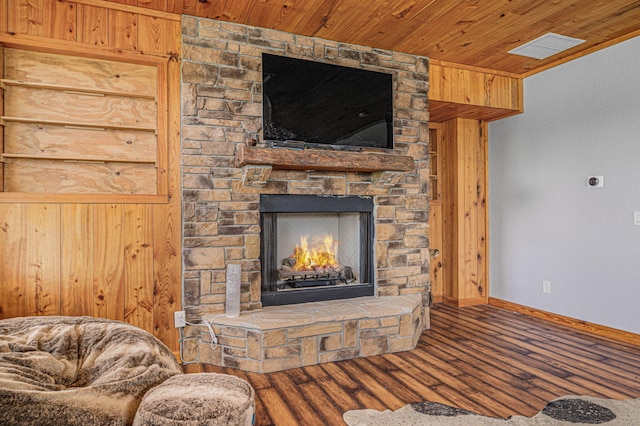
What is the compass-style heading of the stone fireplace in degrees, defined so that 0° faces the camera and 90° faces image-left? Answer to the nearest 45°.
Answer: approximately 315°

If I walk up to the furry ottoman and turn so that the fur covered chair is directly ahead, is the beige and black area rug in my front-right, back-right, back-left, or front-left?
back-right

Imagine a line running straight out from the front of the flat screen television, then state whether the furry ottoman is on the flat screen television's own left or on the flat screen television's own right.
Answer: on the flat screen television's own right

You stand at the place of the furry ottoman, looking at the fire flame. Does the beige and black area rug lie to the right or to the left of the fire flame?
right

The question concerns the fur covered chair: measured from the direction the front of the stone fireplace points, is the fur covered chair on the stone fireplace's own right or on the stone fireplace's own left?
on the stone fireplace's own right

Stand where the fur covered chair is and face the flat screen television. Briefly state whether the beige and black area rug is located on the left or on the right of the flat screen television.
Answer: right

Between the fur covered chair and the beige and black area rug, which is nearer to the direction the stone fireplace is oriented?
the beige and black area rug
